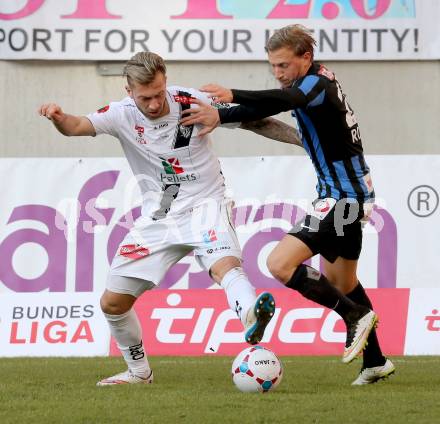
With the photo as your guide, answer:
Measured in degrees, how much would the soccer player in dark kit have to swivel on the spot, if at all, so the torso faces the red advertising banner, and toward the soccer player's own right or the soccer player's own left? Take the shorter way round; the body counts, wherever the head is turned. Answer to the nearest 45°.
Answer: approximately 90° to the soccer player's own right

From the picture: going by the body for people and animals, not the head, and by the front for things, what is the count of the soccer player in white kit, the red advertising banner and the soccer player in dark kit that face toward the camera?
2

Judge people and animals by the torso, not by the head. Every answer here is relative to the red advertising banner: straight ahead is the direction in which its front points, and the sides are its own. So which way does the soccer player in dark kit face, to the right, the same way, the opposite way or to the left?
to the right

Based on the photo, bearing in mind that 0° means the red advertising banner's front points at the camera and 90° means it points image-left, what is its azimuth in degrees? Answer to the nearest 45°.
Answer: approximately 0°

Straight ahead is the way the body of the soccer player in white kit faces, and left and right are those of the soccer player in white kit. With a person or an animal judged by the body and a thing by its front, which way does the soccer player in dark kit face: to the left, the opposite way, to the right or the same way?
to the right

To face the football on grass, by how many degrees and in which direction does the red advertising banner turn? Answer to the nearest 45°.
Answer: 0° — it already faces it

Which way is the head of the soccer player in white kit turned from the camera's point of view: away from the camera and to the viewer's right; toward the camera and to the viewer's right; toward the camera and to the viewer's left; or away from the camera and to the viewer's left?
toward the camera and to the viewer's right

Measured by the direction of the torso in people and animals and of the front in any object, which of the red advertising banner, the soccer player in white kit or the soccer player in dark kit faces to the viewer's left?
the soccer player in dark kit

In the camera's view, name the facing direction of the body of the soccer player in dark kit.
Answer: to the viewer's left
